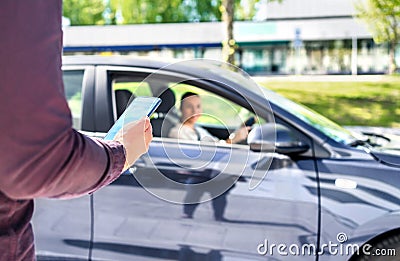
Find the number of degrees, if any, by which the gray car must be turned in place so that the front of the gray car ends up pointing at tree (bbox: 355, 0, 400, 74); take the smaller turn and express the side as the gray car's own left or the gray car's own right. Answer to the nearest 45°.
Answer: approximately 90° to the gray car's own left

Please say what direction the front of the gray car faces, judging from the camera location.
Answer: facing to the right of the viewer

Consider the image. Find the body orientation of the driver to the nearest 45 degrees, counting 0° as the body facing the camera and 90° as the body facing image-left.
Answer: approximately 315°

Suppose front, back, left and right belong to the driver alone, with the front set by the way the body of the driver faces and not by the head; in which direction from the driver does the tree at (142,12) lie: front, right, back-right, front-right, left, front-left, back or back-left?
back-left

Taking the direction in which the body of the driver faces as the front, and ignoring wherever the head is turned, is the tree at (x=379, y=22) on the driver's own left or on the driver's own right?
on the driver's own left
